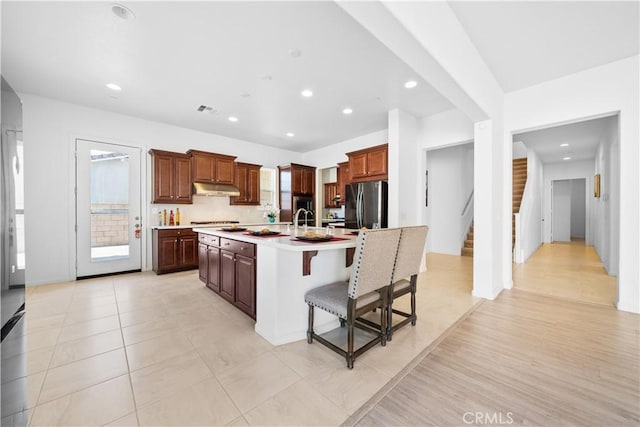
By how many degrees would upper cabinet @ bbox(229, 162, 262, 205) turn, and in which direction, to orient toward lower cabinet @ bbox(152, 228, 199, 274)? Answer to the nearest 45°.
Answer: approximately 90° to its right

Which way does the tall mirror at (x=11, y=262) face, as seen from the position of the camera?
facing to the right of the viewer

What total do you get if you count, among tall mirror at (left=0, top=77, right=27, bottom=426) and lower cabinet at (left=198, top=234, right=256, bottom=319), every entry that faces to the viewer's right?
1

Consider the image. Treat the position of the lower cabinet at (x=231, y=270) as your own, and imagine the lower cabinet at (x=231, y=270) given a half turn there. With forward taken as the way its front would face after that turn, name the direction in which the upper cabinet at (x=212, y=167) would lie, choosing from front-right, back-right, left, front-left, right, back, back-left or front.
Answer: front-left

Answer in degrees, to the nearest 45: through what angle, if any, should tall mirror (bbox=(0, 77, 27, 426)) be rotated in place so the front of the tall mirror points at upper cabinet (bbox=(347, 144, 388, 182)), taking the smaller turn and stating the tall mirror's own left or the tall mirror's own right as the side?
0° — it already faces it

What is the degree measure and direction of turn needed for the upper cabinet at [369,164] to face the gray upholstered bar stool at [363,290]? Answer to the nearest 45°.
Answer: approximately 45° to its left

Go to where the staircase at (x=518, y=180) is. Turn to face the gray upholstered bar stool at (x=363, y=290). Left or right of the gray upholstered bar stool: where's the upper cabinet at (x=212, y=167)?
right

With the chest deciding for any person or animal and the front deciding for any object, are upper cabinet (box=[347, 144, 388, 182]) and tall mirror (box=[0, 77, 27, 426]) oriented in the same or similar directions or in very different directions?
very different directions

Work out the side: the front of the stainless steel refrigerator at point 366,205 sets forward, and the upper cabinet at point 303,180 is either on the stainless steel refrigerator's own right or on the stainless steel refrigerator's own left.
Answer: on the stainless steel refrigerator's own right
